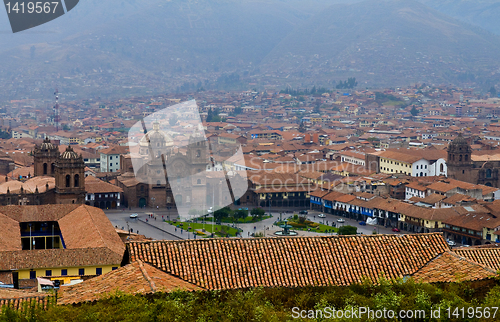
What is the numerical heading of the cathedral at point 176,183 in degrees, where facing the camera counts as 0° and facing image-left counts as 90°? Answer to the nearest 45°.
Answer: approximately 0°

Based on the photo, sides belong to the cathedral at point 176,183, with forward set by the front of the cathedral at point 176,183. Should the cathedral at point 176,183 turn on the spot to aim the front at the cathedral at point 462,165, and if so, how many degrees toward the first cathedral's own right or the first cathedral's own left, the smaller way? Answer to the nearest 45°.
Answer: approximately 90° to the first cathedral's own left

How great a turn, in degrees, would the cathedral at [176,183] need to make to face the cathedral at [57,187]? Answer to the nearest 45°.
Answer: approximately 45° to its right

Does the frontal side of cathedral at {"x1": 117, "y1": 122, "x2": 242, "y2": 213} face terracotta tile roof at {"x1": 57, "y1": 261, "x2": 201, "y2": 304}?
yes

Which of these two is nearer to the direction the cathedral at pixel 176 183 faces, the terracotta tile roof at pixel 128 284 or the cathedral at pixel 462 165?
the terracotta tile roof
